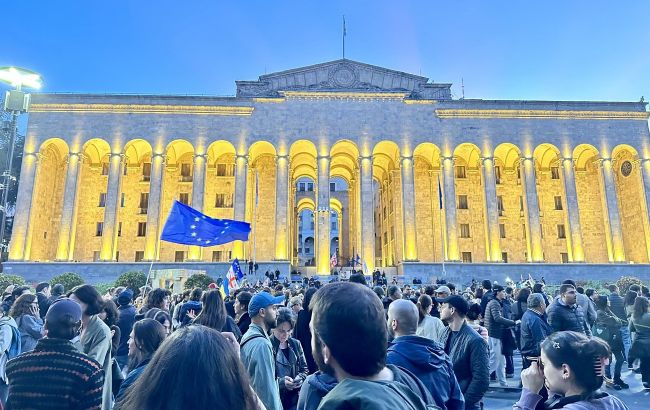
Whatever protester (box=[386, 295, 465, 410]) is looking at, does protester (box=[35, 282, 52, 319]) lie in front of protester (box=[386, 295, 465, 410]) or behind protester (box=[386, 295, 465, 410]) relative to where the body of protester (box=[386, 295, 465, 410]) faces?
in front

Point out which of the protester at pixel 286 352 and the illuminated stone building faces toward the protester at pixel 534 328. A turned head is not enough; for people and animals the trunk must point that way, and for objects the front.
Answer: the illuminated stone building

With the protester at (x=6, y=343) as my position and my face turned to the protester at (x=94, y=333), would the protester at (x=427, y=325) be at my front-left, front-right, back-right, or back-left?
front-left

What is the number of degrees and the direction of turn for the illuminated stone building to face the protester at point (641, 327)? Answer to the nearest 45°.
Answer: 0° — it already faces them

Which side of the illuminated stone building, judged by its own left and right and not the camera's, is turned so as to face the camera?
front

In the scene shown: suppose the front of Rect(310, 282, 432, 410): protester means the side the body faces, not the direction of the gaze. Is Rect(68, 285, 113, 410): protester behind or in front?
in front

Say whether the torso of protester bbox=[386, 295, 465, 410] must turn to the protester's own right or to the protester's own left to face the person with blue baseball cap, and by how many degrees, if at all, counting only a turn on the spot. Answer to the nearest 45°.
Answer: approximately 45° to the protester's own left

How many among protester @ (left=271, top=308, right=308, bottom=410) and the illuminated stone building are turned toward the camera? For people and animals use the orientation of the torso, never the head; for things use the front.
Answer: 2

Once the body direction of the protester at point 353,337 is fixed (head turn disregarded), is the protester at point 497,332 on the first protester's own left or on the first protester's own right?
on the first protester's own right

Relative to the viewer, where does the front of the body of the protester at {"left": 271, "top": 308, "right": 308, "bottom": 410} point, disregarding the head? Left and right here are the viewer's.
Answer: facing the viewer

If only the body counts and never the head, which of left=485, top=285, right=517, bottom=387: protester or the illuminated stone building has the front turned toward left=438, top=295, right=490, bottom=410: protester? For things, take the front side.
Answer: the illuminated stone building

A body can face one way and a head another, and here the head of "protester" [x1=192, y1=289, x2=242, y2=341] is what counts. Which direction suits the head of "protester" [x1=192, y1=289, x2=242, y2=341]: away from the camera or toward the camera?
away from the camera

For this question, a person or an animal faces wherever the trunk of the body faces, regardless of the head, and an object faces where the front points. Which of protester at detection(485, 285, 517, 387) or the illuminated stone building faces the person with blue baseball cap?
the illuminated stone building

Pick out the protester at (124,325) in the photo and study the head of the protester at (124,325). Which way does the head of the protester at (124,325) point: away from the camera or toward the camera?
away from the camera
